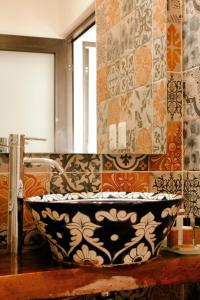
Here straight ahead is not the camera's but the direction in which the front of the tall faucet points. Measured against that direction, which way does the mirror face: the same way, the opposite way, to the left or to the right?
to the right

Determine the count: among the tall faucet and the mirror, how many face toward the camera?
1

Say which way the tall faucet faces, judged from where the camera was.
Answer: facing to the right of the viewer
